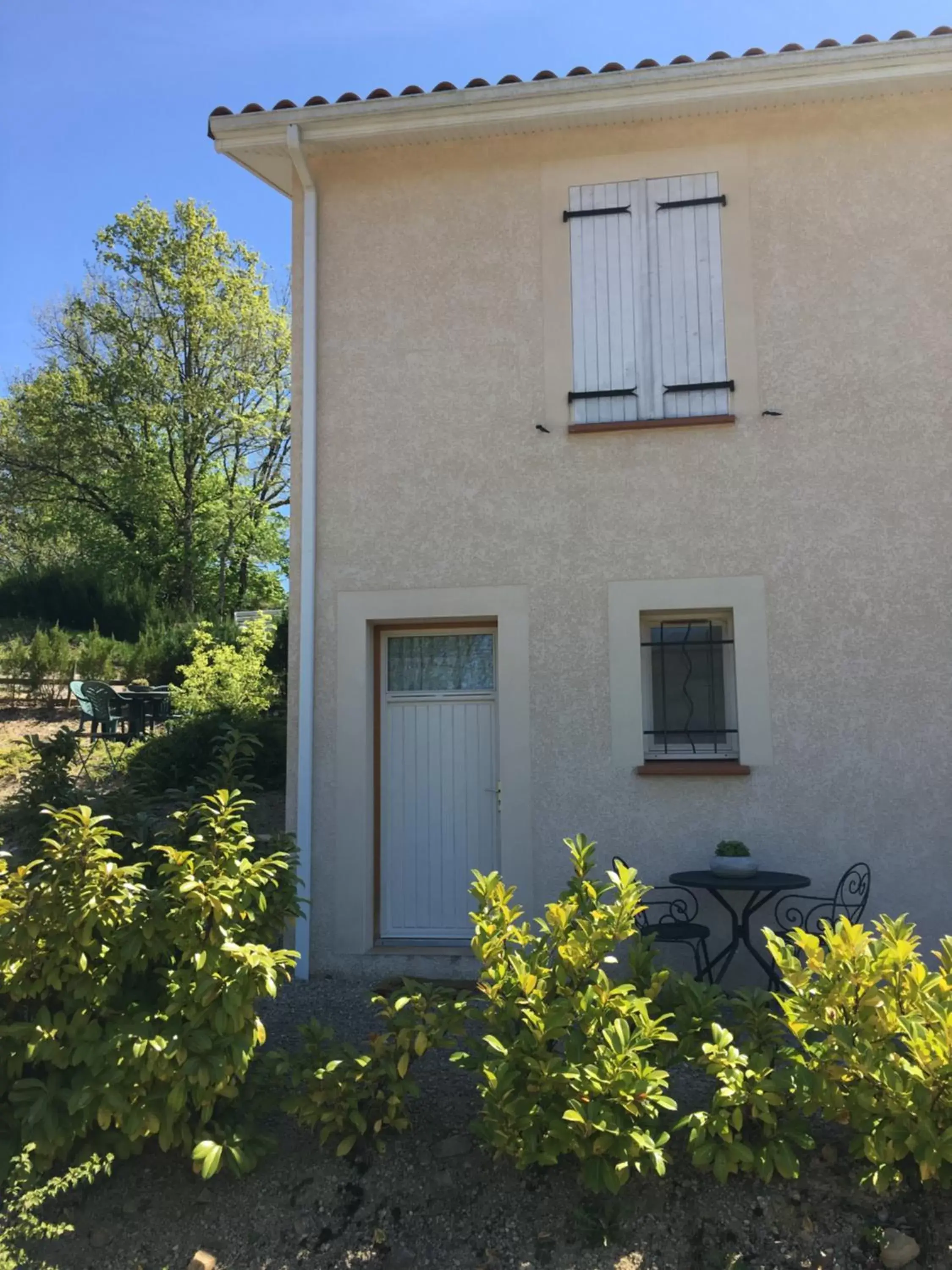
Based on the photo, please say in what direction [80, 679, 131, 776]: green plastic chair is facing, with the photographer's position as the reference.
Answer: facing away from the viewer and to the right of the viewer

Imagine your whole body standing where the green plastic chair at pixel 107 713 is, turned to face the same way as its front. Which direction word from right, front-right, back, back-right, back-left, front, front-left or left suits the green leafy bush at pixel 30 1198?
back-right

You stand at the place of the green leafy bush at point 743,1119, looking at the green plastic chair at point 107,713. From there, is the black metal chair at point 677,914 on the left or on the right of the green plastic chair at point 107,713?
right

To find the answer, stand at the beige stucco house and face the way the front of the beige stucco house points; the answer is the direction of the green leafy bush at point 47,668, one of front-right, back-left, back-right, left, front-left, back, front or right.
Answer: back-right

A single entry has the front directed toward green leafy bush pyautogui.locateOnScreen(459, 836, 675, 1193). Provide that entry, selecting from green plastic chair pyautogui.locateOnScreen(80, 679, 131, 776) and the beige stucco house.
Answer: the beige stucco house

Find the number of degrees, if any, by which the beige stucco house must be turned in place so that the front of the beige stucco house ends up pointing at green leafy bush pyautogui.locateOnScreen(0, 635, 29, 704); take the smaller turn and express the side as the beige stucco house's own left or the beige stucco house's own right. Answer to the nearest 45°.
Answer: approximately 135° to the beige stucco house's own right

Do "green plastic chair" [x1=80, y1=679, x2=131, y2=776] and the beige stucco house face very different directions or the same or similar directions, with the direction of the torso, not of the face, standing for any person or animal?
very different directions

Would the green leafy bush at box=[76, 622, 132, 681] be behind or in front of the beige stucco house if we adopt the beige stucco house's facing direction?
behind
